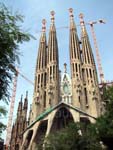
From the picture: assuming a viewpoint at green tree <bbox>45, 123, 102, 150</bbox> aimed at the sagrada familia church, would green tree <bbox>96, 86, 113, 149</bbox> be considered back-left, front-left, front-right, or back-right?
back-right

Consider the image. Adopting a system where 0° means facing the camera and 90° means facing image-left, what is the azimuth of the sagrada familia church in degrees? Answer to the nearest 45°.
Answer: approximately 0°

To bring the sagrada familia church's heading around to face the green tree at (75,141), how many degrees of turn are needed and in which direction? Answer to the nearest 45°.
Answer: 0° — it already faces it

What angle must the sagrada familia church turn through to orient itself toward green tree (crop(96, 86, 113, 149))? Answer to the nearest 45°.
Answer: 0° — it already faces it
